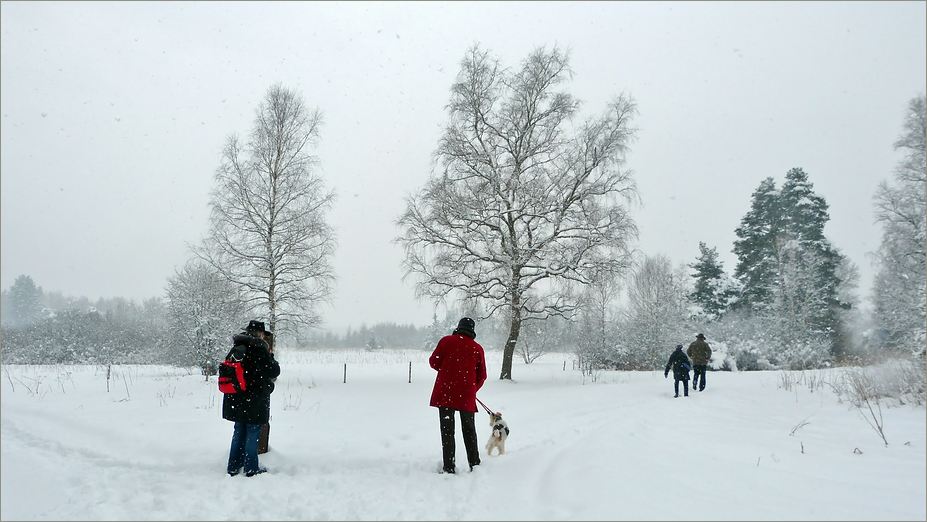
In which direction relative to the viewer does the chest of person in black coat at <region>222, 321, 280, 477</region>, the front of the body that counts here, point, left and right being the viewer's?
facing away from the viewer and to the right of the viewer

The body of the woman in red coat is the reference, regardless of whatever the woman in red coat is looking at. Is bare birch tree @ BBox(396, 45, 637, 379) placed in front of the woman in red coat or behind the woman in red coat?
in front

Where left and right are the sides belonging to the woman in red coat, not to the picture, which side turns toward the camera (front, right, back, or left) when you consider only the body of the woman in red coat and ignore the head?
back

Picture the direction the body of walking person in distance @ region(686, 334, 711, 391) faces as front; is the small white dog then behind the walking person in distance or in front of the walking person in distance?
behind

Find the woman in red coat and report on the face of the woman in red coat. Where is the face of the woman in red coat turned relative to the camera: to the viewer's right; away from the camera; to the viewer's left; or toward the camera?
away from the camera

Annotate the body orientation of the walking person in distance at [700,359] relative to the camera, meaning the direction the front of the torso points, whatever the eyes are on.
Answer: away from the camera
